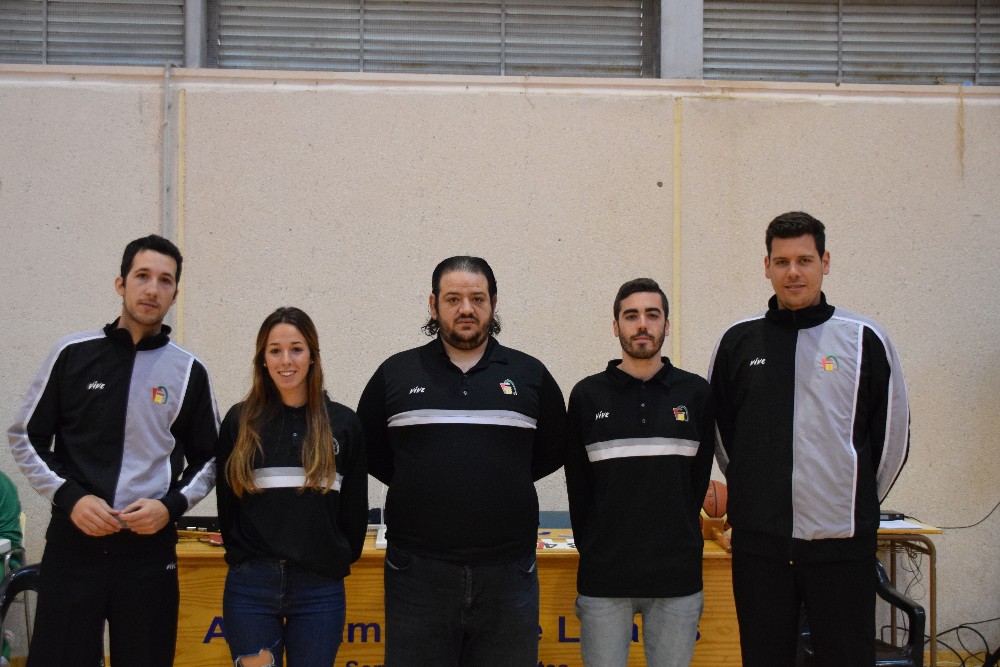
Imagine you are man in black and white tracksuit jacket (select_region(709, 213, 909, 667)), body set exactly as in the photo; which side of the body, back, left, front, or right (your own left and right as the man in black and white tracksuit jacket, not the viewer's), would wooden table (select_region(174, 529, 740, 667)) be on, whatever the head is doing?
right

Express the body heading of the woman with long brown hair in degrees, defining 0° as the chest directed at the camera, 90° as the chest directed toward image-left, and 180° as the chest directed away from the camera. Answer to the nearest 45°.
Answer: approximately 0°

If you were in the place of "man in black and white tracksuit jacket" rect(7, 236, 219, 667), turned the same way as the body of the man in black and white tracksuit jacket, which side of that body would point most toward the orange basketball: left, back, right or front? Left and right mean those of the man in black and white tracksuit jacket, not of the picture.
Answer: left

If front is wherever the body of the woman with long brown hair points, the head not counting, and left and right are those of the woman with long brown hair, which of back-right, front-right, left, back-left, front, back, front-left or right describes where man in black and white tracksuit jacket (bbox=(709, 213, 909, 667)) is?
left

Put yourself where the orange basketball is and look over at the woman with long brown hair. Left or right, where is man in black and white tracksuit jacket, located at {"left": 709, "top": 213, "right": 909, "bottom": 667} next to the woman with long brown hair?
left
